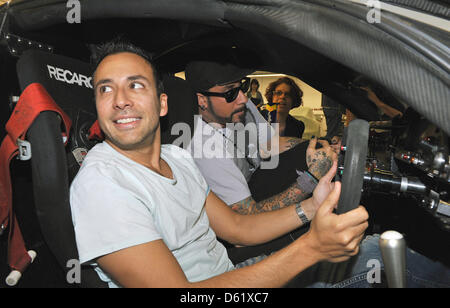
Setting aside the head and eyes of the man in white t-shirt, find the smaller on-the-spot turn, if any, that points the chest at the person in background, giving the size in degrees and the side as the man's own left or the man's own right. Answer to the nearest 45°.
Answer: approximately 135° to the man's own left

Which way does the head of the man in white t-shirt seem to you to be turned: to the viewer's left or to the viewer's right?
to the viewer's left

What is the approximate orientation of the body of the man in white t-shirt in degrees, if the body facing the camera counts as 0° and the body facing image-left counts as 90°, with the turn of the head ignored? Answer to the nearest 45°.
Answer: approximately 315°
